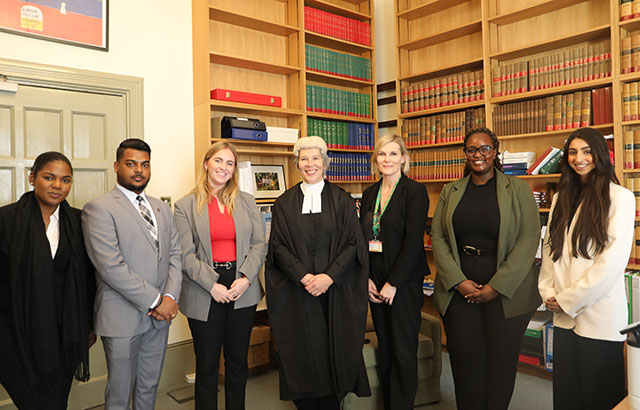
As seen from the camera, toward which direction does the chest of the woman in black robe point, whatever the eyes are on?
toward the camera

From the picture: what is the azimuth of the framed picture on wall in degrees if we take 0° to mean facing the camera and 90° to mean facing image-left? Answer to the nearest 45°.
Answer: approximately 315°

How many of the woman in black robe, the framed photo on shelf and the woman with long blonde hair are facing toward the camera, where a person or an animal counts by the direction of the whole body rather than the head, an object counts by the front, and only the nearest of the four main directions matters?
3

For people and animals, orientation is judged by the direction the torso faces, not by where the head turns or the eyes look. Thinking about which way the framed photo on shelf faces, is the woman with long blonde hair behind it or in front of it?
in front

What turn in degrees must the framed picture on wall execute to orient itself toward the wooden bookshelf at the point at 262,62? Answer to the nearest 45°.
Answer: approximately 45° to its left

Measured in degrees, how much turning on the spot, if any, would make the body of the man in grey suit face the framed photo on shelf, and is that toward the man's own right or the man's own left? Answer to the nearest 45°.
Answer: approximately 90° to the man's own left

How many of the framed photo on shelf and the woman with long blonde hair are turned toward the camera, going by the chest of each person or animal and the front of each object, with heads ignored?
2

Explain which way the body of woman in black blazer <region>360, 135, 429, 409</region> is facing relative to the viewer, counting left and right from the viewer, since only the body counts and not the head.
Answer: facing the viewer and to the left of the viewer

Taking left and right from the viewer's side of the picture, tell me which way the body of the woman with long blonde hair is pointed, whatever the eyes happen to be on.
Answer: facing the viewer
